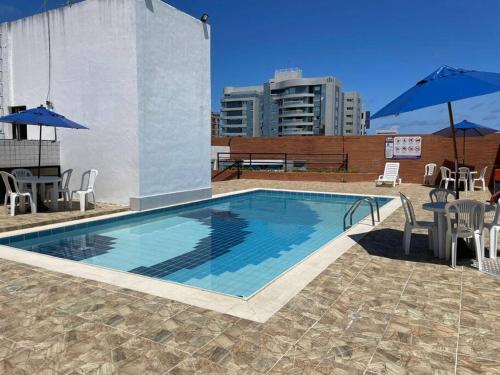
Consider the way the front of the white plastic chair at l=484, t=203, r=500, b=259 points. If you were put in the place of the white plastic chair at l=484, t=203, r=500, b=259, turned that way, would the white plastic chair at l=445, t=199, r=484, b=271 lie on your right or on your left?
on your left

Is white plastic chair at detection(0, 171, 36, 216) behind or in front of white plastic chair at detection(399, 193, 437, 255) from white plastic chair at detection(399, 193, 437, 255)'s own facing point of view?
behind

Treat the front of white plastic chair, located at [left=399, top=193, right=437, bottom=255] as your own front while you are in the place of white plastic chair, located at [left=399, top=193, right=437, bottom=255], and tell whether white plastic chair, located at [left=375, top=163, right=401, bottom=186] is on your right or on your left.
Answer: on your left

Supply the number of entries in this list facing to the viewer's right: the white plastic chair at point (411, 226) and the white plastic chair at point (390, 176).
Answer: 1

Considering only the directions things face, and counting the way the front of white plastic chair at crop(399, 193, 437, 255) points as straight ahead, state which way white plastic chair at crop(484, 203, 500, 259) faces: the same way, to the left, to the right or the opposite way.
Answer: the opposite way

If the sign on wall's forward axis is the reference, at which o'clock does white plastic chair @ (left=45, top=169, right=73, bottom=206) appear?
The white plastic chair is roughly at 1 o'clock from the sign on wall.

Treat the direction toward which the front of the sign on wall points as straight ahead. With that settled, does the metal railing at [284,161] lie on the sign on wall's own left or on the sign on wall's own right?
on the sign on wall's own right

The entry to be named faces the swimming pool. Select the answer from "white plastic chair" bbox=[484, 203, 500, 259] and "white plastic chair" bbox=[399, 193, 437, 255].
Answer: "white plastic chair" bbox=[484, 203, 500, 259]

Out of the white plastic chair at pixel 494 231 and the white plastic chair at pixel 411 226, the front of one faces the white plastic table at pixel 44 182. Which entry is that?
the white plastic chair at pixel 494 231

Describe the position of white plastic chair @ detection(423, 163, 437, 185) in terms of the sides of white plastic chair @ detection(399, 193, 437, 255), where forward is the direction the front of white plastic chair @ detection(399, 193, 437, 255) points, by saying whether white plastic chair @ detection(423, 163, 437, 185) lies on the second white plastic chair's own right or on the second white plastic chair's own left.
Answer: on the second white plastic chair's own left

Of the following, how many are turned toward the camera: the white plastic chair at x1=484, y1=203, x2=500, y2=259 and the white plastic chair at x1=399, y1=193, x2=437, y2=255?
0

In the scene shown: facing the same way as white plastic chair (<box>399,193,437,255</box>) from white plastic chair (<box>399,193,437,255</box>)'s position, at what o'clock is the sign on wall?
The sign on wall is roughly at 9 o'clock from the white plastic chair.

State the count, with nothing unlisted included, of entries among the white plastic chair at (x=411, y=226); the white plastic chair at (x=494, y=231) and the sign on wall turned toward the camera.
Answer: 1

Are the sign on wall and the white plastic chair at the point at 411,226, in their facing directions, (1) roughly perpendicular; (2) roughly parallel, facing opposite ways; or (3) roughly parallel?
roughly perpendicular

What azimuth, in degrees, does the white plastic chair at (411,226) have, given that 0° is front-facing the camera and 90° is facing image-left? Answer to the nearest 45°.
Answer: approximately 270°

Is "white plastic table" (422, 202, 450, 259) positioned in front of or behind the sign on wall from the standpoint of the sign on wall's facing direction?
in front

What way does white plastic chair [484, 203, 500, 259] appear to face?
to the viewer's left

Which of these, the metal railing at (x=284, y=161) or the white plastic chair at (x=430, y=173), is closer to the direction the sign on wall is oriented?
the white plastic chair
